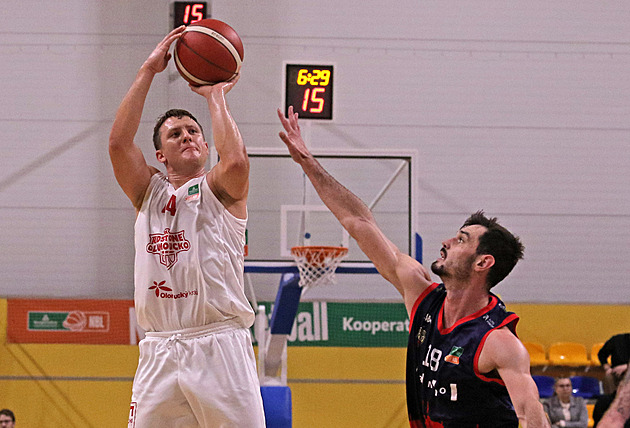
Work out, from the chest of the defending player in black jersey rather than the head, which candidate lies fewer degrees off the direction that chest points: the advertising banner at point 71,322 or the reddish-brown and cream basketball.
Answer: the reddish-brown and cream basketball

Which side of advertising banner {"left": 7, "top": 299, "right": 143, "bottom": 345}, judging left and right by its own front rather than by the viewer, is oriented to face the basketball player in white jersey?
front

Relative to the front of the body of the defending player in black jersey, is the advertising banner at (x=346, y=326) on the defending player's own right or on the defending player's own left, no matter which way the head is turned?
on the defending player's own right

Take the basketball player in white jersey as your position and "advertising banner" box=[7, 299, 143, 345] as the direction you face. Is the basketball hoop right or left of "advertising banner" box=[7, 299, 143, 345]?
right

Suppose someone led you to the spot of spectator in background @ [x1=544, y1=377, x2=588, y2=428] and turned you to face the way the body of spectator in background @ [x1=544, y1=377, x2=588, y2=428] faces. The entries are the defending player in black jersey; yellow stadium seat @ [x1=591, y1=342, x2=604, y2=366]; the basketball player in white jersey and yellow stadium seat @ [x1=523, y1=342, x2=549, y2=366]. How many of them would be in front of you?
2

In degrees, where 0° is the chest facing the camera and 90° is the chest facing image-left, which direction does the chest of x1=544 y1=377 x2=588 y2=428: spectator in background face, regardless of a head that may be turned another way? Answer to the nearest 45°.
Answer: approximately 0°

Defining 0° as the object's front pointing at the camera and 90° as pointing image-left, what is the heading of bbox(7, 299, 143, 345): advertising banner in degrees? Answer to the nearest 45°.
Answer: approximately 0°
